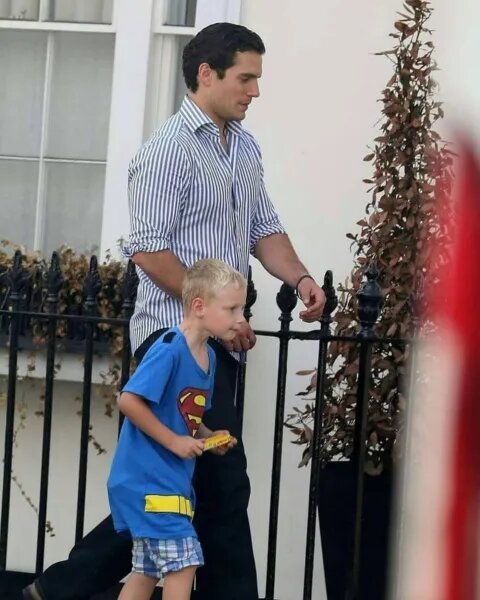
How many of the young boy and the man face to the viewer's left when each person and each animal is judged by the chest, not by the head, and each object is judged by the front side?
0

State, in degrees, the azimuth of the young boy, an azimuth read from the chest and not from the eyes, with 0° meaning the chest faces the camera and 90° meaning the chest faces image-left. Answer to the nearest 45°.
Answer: approximately 315°

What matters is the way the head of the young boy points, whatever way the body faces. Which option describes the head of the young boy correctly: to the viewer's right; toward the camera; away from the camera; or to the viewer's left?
to the viewer's right

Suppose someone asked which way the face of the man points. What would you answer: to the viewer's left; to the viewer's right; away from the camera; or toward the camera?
to the viewer's right

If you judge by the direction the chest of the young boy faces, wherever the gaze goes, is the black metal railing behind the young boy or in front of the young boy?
behind

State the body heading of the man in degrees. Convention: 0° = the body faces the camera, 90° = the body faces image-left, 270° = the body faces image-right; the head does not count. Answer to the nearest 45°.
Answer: approximately 315°
